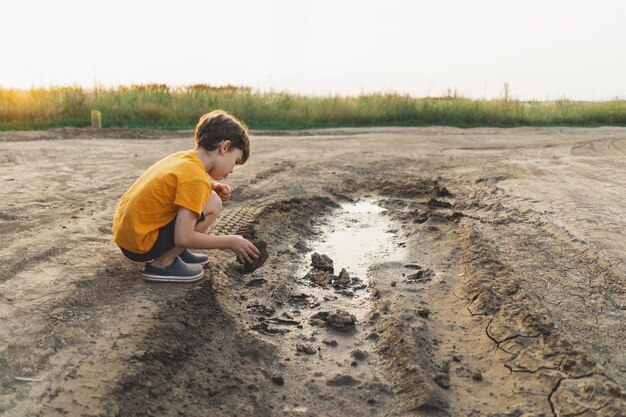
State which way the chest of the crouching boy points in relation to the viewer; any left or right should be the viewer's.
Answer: facing to the right of the viewer

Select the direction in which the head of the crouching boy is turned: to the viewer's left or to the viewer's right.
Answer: to the viewer's right
